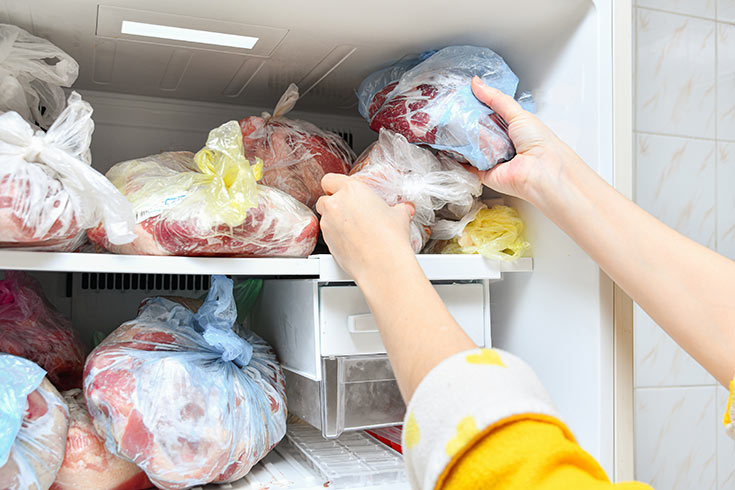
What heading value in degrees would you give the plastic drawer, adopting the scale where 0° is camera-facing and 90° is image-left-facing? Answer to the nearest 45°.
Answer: approximately 0°

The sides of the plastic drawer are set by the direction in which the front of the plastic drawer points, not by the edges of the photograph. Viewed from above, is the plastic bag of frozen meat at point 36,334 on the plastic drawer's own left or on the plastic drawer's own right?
on the plastic drawer's own right
